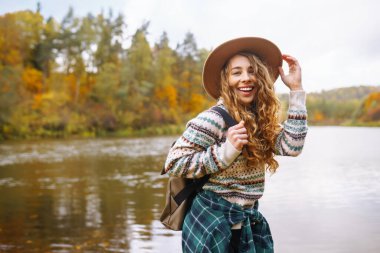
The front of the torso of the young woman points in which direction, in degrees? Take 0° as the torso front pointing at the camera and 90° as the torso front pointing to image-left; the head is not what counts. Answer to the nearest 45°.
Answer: approximately 315°
